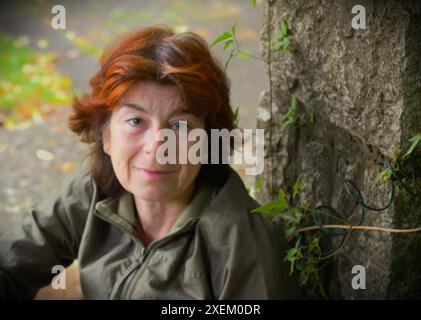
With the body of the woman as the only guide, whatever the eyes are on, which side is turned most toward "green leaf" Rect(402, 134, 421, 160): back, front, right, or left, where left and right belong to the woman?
left

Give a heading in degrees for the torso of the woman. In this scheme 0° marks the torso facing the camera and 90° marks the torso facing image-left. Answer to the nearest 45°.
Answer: approximately 0°

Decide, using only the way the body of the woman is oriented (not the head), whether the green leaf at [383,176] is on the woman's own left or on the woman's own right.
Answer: on the woman's own left
